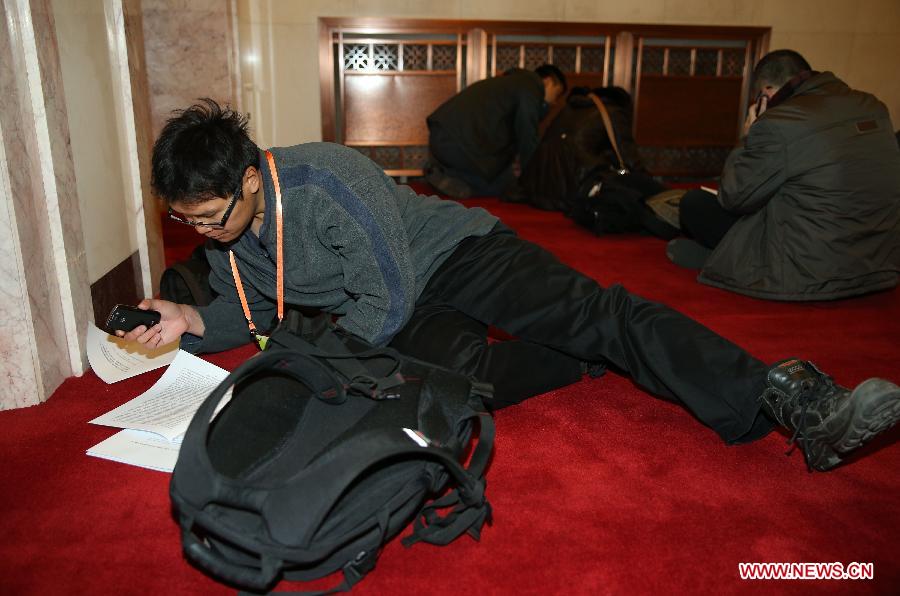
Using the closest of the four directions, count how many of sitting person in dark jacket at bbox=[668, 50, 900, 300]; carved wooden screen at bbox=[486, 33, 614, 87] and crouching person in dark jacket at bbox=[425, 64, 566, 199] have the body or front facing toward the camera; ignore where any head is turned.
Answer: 1

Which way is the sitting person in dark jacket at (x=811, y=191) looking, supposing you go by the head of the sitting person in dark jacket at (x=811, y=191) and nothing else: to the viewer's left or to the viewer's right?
to the viewer's left

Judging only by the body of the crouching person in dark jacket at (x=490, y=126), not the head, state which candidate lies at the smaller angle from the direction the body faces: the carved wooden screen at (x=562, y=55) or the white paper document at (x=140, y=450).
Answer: the carved wooden screen

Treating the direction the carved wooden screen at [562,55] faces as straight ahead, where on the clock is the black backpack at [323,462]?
The black backpack is roughly at 12 o'clock from the carved wooden screen.

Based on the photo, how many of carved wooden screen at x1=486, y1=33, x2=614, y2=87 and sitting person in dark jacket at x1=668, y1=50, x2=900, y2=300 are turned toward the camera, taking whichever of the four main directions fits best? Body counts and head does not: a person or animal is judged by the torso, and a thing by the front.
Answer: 1

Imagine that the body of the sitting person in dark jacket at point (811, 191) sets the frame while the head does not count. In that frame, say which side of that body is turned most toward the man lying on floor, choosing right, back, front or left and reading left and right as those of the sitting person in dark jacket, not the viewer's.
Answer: left

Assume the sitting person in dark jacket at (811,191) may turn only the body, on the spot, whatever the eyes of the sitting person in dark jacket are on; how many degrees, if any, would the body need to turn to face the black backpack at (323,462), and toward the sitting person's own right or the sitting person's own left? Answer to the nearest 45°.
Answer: approximately 135° to the sitting person's own left

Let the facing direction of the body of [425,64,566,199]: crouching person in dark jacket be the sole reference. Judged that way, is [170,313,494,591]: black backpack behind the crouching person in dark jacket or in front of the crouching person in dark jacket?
behind

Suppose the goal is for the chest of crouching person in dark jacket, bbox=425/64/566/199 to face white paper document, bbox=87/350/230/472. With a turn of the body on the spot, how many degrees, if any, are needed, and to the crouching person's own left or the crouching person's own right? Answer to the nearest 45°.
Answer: approximately 135° to the crouching person's own right

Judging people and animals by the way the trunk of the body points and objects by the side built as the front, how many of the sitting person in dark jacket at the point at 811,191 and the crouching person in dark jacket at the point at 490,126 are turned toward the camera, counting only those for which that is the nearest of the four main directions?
0

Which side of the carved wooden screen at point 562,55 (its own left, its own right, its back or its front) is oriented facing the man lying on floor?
front

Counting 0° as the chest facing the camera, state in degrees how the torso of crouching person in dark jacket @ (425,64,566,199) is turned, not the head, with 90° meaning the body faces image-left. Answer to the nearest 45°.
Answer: approximately 225°

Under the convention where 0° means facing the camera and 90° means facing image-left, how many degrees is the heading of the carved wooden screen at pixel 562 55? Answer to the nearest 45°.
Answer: approximately 0°
